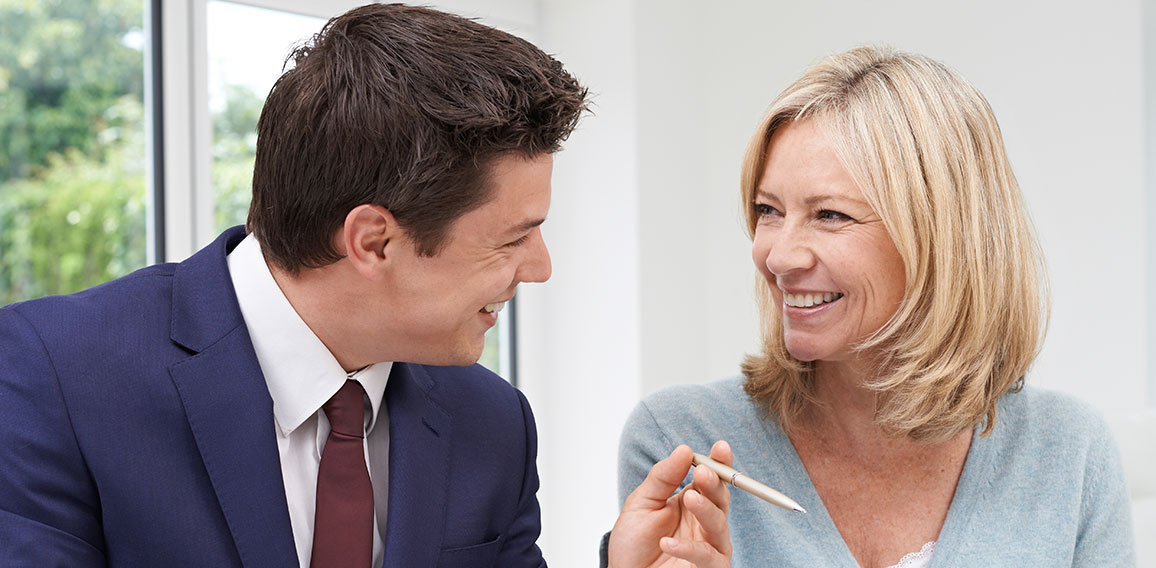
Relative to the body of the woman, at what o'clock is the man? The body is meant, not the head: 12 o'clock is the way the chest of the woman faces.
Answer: The man is roughly at 2 o'clock from the woman.

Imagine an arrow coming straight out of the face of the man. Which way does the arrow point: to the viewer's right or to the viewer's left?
to the viewer's right

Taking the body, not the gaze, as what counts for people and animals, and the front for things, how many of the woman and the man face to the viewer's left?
0

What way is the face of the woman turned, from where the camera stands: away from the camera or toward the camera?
toward the camera

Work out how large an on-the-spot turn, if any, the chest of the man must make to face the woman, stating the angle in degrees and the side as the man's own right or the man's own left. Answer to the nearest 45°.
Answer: approximately 45° to the man's own left

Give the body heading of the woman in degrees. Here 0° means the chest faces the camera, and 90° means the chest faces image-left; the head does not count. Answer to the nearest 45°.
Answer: approximately 0°

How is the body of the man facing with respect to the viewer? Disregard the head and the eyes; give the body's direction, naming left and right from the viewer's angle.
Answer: facing the viewer and to the right of the viewer

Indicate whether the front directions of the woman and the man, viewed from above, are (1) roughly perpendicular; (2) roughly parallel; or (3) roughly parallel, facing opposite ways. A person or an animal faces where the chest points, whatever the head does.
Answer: roughly perpendicular
